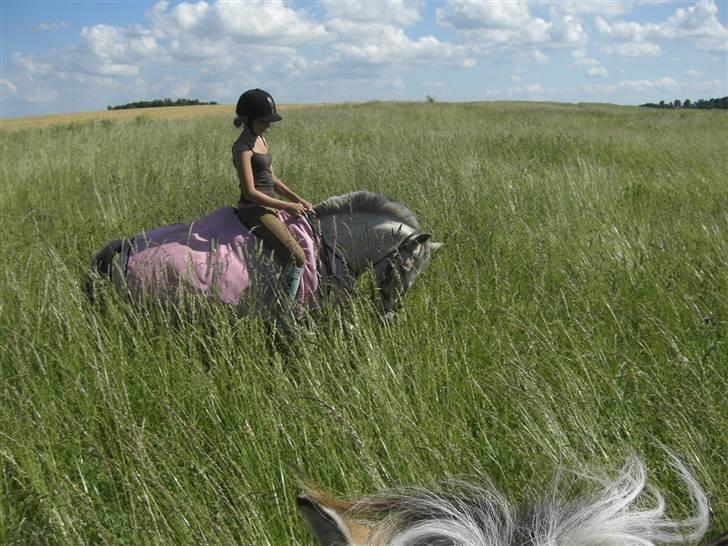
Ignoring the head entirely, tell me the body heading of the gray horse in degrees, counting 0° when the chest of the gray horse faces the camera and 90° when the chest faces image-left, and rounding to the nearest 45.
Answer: approximately 270°

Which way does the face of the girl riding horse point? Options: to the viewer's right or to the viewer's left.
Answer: to the viewer's right
